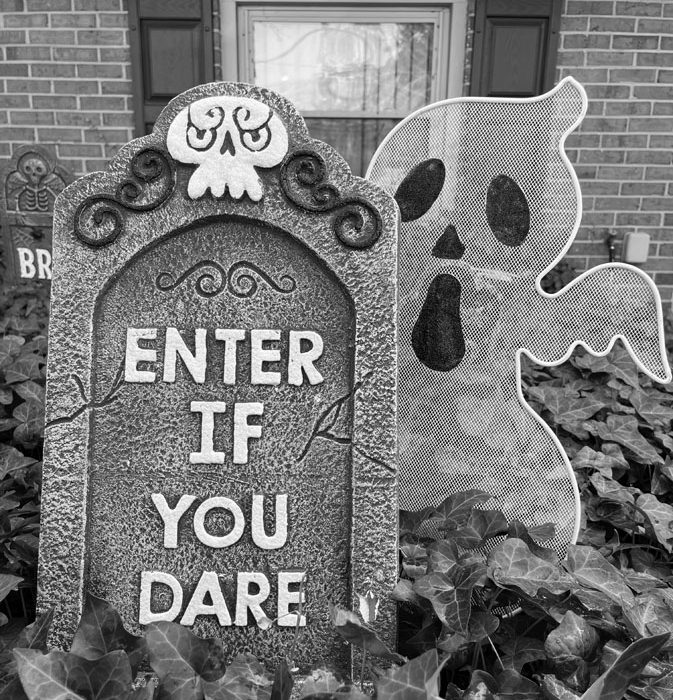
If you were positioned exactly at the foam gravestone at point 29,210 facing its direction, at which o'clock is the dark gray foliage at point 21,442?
The dark gray foliage is roughly at 12 o'clock from the foam gravestone.

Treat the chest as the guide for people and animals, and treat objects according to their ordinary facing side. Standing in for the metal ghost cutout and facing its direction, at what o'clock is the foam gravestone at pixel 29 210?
The foam gravestone is roughly at 4 o'clock from the metal ghost cutout.

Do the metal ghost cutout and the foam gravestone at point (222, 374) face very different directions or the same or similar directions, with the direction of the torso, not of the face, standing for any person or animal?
same or similar directions

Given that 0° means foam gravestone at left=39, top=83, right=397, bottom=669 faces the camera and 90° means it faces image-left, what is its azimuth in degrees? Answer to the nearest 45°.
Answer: approximately 0°

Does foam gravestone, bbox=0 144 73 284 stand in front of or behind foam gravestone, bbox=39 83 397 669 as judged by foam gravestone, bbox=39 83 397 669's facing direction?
behind

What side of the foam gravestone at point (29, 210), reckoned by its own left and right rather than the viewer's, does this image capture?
front

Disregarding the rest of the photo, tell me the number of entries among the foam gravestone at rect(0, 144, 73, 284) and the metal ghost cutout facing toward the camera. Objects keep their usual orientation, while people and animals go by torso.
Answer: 2

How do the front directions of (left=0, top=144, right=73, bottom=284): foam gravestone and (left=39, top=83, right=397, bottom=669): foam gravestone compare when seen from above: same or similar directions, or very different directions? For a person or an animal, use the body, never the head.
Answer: same or similar directions

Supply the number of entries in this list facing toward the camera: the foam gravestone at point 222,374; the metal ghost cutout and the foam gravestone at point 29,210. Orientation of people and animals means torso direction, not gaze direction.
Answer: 3
